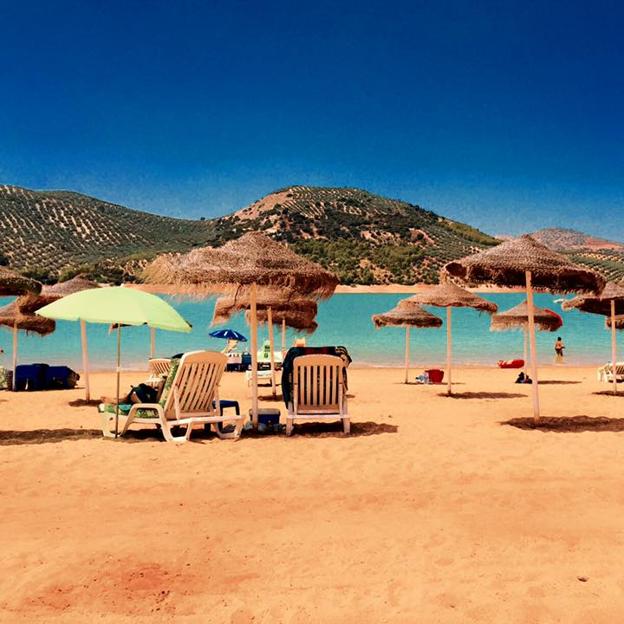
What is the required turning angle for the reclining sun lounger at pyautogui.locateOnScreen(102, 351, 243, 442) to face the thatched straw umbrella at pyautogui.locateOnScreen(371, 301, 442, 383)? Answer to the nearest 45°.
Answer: approximately 90° to its right

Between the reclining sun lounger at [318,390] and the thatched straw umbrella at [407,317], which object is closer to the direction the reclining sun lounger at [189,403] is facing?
the thatched straw umbrella

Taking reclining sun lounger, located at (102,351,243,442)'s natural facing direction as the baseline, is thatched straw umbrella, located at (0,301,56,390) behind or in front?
in front

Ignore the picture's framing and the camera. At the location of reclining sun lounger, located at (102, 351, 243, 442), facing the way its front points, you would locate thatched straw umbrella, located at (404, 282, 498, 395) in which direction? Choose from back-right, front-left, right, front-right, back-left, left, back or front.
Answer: right

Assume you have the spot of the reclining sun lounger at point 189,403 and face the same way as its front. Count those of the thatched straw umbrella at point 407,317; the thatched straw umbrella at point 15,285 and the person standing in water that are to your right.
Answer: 2

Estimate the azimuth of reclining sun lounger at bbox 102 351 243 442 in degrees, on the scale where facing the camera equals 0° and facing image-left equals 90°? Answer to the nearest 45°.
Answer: approximately 135°

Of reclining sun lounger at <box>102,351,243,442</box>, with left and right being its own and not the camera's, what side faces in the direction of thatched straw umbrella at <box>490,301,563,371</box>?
right

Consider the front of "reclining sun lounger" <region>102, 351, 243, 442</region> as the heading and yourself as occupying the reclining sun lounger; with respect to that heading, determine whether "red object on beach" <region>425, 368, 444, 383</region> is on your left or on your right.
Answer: on your right

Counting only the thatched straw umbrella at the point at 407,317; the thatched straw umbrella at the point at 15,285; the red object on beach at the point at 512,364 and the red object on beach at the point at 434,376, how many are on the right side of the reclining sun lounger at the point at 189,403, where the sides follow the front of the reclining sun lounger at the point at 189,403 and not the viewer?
3
